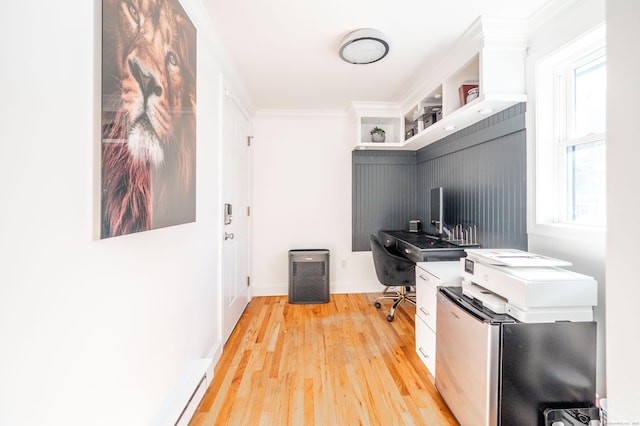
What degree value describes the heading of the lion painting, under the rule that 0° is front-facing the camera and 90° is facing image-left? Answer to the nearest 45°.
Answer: approximately 315°

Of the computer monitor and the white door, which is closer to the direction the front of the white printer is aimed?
the white door
